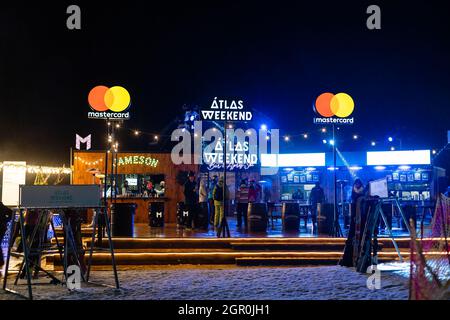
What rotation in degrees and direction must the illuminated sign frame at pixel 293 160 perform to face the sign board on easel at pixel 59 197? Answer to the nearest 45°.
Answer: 0° — it already faces it

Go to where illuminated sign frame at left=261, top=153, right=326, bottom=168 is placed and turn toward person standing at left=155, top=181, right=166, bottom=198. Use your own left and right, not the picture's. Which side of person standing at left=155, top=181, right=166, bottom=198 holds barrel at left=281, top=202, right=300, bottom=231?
left

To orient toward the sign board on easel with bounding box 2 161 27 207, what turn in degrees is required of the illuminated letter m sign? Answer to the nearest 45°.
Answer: approximately 45° to its right

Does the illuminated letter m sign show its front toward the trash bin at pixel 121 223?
yes
